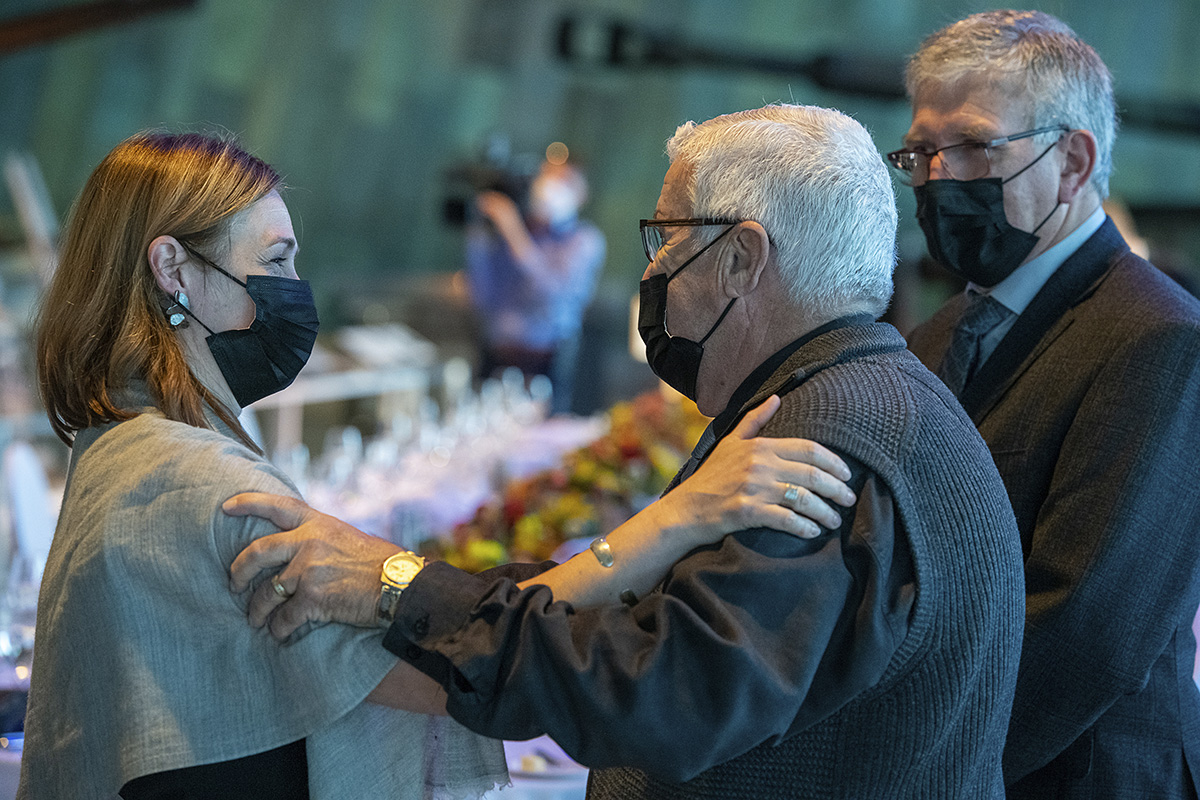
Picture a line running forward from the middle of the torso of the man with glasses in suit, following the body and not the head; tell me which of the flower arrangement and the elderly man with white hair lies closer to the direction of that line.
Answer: the elderly man with white hair

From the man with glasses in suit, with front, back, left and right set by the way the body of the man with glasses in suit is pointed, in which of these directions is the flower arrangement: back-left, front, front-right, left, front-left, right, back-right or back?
right

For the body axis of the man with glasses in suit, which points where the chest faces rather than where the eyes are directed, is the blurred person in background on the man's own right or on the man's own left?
on the man's own right

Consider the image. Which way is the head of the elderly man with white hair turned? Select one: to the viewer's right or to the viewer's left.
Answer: to the viewer's left

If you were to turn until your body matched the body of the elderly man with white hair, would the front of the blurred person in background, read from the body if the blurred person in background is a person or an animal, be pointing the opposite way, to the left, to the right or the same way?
to the left

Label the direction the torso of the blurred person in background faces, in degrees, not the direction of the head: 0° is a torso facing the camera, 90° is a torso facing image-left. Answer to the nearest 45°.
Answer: approximately 0°

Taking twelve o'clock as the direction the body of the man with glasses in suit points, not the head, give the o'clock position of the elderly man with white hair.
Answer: The elderly man with white hair is roughly at 11 o'clock from the man with glasses in suit.

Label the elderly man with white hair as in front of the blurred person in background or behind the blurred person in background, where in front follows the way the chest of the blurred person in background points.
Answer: in front

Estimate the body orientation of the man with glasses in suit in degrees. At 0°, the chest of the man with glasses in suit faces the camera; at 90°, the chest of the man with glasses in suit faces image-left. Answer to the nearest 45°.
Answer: approximately 45°

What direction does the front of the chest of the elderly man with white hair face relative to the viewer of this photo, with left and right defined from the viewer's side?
facing to the left of the viewer

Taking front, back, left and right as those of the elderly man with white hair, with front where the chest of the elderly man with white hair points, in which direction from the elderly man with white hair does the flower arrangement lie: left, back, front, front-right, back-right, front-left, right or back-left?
right
